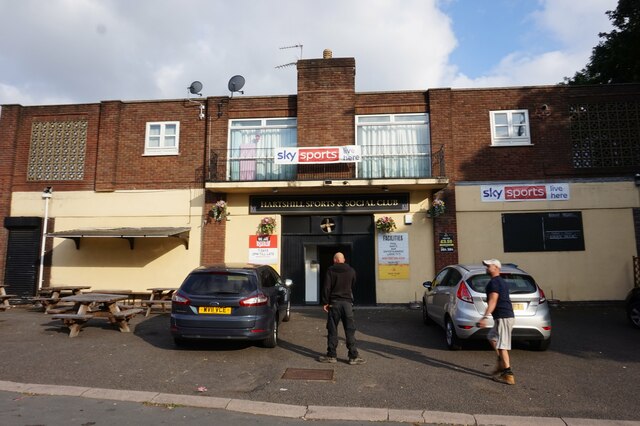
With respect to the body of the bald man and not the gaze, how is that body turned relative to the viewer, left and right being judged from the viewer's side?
facing away from the viewer

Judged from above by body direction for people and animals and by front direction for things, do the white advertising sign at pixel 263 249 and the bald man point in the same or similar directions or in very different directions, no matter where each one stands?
very different directions

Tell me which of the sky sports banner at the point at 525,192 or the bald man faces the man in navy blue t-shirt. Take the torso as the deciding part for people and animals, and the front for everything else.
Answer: the sky sports banner

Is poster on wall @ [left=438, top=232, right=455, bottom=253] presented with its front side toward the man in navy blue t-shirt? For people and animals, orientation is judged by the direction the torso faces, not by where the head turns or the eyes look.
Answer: yes

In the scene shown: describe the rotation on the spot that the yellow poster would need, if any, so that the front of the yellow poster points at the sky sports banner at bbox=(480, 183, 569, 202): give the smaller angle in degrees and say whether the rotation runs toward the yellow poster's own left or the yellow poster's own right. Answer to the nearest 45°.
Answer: approximately 90° to the yellow poster's own left

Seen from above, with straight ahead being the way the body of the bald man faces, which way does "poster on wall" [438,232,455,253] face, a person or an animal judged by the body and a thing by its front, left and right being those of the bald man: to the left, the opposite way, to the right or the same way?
the opposite way

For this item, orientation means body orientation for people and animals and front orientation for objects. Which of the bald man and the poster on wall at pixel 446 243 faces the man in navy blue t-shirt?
the poster on wall

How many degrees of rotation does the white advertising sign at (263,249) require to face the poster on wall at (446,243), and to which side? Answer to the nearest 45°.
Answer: approximately 90° to its left

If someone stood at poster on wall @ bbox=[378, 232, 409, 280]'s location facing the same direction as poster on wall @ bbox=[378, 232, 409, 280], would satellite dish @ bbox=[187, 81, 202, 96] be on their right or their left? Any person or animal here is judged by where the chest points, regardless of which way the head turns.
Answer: on their right

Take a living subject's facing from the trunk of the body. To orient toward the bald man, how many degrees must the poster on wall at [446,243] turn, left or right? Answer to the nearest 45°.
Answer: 0° — it already faces them

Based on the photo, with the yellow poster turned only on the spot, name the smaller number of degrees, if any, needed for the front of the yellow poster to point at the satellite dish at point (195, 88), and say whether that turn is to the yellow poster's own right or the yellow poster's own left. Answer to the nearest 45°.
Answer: approximately 90° to the yellow poster's own right
